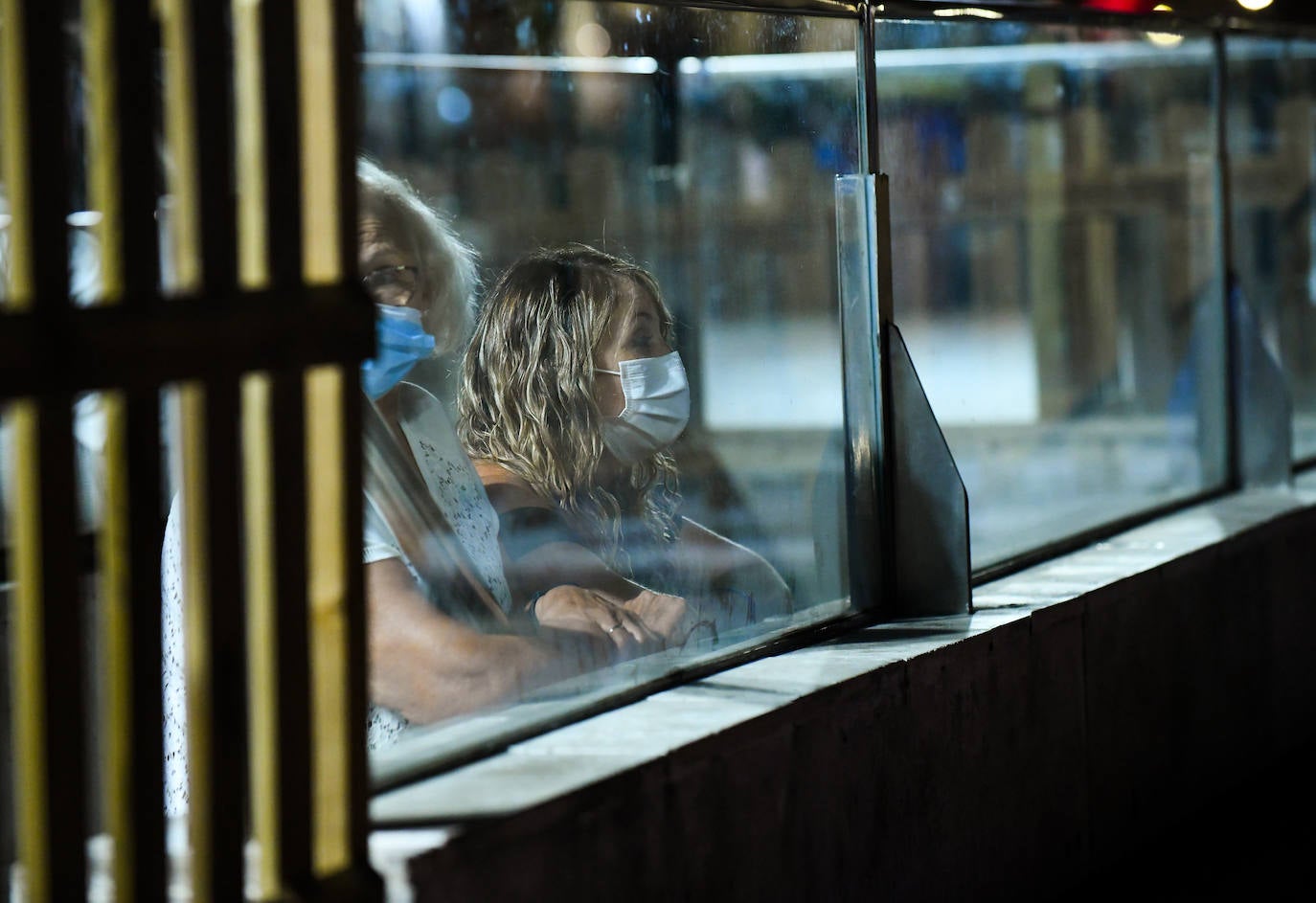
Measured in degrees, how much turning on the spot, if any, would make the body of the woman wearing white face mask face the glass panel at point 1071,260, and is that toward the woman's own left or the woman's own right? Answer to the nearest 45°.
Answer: approximately 90° to the woman's own left

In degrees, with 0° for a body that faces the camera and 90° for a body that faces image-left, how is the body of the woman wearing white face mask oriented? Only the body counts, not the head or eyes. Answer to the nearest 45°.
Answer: approximately 315°
